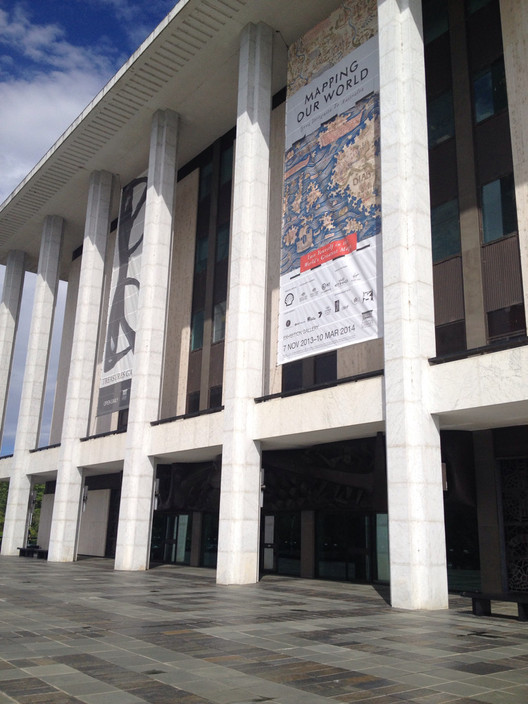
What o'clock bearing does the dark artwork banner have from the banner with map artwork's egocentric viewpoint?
The dark artwork banner is roughly at 3 o'clock from the banner with map artwork.

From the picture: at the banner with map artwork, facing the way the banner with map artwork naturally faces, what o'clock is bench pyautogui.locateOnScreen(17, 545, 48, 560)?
The bench is roughly at 3 o'clock from the banner with map artwork.

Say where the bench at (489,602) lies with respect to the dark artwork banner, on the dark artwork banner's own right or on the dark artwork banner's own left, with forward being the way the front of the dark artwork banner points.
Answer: on the dark artwork banner's own left
